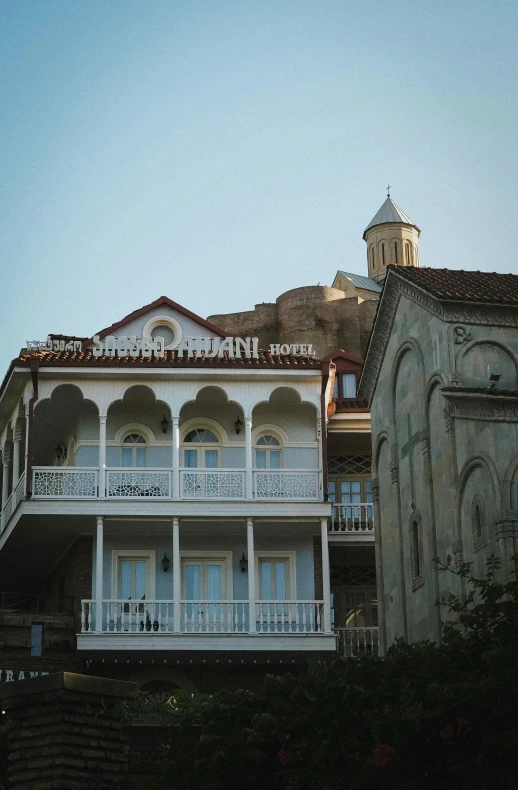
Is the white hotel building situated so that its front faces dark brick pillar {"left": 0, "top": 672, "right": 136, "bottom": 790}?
yes

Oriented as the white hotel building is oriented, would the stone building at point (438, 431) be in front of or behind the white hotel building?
in front

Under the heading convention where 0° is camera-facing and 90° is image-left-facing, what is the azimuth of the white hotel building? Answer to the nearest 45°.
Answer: approximately 0°

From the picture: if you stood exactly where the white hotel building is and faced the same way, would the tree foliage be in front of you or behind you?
in front
